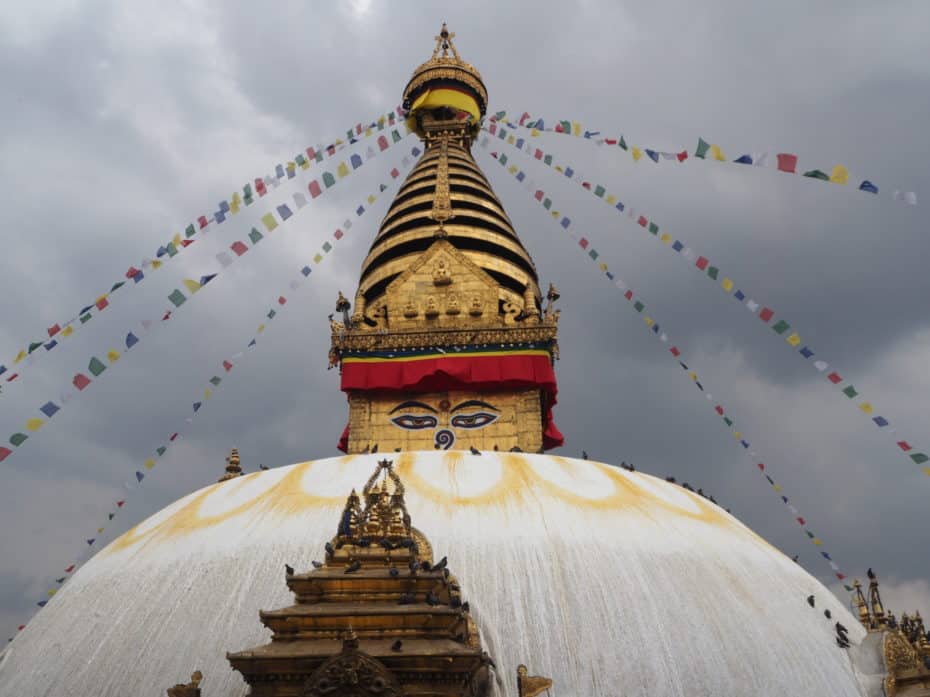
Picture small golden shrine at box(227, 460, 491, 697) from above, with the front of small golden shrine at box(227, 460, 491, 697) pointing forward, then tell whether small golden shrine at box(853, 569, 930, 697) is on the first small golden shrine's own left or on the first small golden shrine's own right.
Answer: on the first small golden shrine's own left

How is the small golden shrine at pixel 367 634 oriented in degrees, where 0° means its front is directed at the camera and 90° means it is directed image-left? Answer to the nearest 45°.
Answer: approximately 0°
